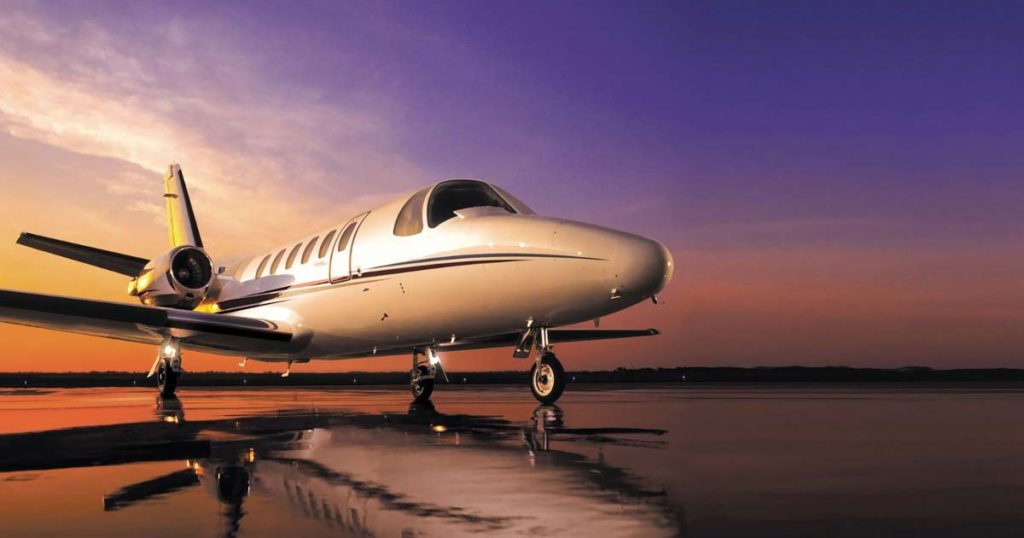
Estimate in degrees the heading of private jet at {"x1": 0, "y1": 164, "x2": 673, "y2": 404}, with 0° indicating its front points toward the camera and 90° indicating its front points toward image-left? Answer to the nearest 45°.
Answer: approximately 315°
